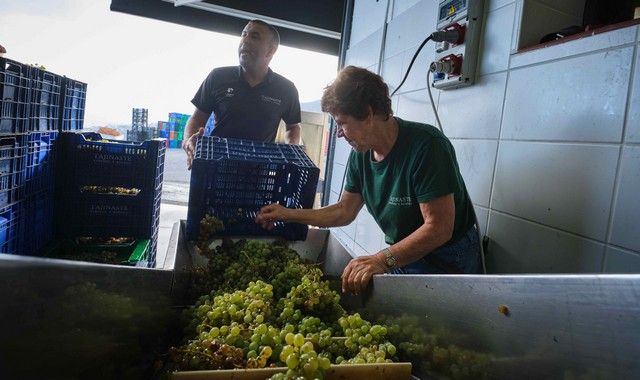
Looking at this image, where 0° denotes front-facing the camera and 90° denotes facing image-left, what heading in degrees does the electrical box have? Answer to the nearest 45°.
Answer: approximately 45°

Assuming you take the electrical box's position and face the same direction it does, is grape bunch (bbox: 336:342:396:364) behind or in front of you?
in front

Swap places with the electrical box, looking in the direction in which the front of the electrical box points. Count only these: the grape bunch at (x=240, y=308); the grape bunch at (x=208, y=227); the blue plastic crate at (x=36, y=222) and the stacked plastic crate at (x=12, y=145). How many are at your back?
0

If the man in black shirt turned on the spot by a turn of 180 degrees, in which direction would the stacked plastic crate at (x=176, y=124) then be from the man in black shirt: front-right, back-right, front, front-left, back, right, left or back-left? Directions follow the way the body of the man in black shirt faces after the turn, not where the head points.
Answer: front

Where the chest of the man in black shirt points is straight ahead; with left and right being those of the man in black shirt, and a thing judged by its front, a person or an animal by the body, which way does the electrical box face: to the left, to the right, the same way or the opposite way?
to the right

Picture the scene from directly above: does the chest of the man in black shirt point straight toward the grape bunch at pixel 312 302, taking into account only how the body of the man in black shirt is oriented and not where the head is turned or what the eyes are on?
yes

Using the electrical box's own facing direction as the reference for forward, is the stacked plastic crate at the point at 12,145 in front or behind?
in front

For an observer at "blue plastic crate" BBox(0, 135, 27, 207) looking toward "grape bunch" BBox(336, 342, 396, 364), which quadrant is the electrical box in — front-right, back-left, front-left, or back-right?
front-left

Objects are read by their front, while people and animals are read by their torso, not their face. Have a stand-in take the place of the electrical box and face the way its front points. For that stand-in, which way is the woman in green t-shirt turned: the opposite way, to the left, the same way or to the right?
the same way

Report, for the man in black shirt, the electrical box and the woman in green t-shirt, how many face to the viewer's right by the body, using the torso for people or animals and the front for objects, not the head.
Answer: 0

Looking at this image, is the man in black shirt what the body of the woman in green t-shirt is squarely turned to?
no

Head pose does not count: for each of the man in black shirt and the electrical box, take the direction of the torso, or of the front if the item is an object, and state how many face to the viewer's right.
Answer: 0

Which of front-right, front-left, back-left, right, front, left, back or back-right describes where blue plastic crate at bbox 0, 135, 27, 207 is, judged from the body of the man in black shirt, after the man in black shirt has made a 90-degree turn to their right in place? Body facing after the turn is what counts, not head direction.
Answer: front-left

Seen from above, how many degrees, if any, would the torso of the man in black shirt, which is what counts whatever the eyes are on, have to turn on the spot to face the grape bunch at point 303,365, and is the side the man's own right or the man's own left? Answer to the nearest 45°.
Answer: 0° — they already face it

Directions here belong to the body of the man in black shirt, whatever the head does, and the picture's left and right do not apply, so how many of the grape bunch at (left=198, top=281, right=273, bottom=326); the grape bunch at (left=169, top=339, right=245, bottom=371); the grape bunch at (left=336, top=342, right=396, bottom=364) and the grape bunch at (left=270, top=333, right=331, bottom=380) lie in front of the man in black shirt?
4

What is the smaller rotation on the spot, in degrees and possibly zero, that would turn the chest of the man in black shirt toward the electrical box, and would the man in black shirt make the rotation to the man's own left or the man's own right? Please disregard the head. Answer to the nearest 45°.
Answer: approximately 45° to the man's own left

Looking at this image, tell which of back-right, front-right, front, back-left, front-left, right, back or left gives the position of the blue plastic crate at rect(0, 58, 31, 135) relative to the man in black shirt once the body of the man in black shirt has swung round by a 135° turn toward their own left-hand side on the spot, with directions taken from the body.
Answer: back

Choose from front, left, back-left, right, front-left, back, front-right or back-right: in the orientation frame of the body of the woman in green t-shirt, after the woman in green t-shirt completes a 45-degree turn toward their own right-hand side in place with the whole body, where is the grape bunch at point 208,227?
front

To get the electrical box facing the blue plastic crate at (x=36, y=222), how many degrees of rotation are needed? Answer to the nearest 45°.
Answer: approximately 45° to its right

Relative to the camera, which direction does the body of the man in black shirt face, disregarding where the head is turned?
toward the camera
